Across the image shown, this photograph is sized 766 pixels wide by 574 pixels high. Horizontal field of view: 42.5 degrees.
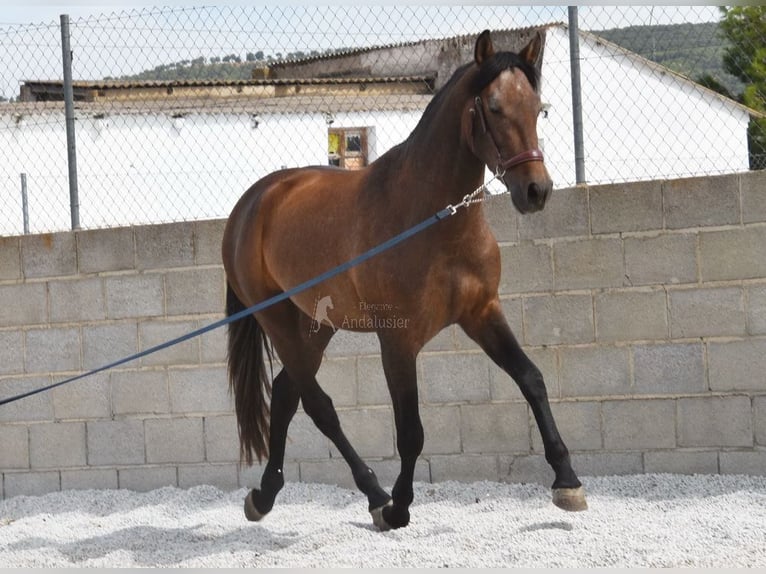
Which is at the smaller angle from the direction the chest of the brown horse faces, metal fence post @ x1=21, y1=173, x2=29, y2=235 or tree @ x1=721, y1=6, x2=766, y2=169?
the tree

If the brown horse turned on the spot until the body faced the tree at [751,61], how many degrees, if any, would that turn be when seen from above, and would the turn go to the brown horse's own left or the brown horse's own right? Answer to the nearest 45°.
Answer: approximately 90° to the brown horse's own left

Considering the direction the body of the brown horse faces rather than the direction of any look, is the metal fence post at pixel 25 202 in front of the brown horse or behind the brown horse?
behind

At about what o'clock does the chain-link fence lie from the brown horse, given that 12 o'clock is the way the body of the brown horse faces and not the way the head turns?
The chain-link fence is roughly at 8 o'clock from the brown horse.

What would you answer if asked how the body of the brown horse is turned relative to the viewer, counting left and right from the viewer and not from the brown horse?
facing the viewer and to the right of the viewer
